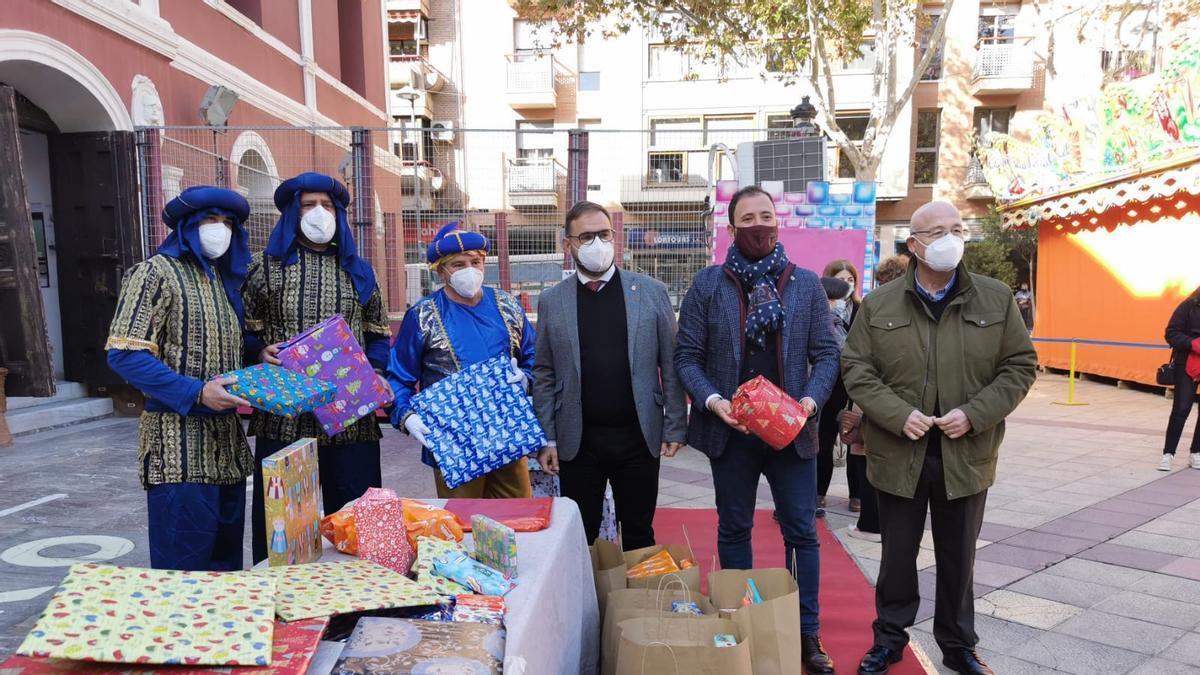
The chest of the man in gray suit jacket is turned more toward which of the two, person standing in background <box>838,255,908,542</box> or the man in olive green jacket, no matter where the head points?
the man in olive green jacket

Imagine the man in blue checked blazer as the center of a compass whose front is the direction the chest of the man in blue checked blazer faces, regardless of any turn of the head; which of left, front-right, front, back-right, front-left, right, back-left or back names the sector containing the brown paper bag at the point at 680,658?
front

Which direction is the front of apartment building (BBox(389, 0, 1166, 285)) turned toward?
toward the camera

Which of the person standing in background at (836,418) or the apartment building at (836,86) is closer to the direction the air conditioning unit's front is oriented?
the person standing in background

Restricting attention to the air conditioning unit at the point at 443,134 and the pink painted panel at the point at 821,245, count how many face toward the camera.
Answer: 2

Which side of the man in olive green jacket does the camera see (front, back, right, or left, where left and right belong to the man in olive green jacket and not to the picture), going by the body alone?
front

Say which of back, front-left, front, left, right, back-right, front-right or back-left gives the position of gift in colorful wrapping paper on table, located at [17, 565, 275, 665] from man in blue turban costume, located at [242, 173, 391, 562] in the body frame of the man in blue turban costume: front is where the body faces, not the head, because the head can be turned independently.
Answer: front

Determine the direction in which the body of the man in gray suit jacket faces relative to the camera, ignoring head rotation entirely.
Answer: toward the camera

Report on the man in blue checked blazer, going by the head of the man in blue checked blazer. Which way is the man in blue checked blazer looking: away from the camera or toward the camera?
toward the camera

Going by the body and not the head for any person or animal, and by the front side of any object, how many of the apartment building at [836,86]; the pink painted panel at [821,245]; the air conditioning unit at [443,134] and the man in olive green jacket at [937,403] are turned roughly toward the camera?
4

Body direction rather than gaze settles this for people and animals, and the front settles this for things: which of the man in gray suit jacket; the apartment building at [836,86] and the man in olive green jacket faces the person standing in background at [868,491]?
the apartment building

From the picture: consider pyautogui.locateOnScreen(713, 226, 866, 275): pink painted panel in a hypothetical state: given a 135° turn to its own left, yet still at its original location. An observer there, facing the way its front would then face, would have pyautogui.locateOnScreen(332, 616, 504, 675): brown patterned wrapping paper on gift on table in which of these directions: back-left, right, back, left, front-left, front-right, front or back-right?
back-right

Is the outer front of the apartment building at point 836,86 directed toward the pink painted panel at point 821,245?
yes

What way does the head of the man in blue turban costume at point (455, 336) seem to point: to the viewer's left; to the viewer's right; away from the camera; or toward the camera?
toward the camera

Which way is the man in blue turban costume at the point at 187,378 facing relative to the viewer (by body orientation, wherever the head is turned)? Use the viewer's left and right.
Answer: facing the viewer and to the right of the viewer

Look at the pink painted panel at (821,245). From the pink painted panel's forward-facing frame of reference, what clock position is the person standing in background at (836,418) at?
The person standing in background is roughly at 12 o'clock from the pink painted panel.

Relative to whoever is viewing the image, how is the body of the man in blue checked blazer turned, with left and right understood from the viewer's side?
facing the viewer
